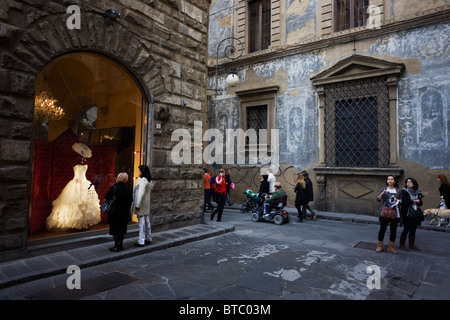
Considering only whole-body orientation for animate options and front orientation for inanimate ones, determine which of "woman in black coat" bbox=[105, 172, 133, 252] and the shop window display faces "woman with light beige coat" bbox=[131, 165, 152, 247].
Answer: the shop window display

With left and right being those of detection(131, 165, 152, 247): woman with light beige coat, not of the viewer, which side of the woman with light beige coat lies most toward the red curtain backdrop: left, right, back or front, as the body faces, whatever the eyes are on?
front

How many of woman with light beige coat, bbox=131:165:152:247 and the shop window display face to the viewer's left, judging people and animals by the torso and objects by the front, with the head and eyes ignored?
1

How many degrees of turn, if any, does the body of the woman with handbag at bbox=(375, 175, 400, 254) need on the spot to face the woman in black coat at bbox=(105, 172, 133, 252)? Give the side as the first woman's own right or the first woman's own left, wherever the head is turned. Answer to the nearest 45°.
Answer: approximately 45° to the first woman's own right

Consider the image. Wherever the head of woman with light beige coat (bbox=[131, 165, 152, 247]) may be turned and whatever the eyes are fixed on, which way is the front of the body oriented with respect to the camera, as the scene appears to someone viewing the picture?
to the viewer's left

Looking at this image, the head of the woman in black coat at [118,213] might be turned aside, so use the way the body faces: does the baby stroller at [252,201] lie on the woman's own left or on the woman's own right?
on the woman's own right

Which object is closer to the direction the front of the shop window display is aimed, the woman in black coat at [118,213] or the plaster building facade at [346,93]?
the woman in black coat

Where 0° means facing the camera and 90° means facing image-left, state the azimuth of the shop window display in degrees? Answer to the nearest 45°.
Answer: approximately 315°

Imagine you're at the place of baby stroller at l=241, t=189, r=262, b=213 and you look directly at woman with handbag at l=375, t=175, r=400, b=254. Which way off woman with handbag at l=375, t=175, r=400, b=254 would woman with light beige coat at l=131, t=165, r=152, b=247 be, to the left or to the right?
right

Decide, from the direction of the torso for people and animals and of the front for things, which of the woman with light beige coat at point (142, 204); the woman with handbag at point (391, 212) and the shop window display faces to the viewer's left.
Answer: the woman with light beige coat at point (142, 204)

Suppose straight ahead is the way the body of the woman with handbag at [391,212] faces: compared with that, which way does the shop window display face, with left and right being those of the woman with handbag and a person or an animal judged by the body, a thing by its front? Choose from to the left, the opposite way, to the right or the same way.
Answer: to the left

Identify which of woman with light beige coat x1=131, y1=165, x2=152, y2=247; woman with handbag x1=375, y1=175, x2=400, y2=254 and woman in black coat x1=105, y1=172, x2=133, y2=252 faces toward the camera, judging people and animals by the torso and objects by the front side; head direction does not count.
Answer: woman with handbag x1=375, y1=175, x2=400, y2=254

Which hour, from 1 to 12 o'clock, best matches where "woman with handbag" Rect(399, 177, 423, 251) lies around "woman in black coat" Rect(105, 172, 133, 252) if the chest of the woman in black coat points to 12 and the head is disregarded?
The woman with handbag is roughly at 5 o'clock from the woman in black coat.

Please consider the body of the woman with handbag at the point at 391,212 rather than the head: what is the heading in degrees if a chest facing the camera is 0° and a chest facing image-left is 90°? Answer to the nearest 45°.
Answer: approximately 0°

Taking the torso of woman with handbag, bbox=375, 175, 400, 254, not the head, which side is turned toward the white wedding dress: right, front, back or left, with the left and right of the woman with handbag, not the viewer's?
right

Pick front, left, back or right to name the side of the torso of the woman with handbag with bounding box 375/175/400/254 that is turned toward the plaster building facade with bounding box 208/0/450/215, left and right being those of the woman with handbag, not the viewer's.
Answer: back

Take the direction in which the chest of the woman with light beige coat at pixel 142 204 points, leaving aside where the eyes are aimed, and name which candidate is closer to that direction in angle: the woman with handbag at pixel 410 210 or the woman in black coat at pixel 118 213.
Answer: the woman in black coat

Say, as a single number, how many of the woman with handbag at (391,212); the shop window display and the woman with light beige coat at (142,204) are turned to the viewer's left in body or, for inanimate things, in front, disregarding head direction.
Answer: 1
